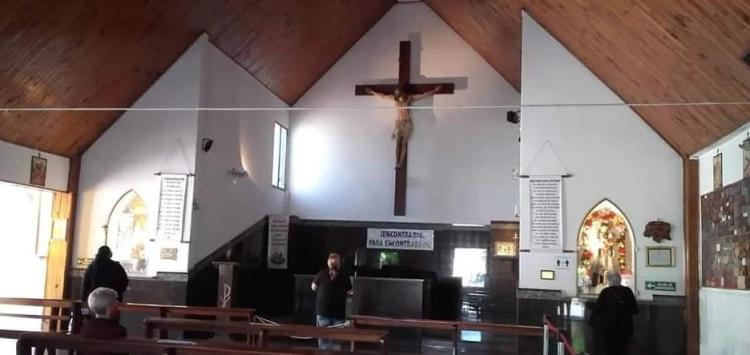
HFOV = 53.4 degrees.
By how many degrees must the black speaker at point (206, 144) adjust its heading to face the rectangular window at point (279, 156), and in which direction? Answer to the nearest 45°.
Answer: approximately 90° to its left

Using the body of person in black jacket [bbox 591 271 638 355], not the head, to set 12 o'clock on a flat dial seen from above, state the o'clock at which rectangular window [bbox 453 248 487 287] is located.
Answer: The rectangular window is roughly at 11 o'clock from the person in black jacket.

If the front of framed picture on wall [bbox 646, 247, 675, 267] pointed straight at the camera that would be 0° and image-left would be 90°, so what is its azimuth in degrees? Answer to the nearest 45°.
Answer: approximately 0°

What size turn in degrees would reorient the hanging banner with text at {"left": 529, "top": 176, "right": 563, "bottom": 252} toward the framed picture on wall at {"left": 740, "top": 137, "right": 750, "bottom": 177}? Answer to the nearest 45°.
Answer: approximately 45° to its left

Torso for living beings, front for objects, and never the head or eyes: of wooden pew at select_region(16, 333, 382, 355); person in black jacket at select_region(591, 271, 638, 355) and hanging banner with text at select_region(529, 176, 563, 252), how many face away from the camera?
2

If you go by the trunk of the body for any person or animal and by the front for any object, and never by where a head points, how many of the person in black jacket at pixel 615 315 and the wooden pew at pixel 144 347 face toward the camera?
0

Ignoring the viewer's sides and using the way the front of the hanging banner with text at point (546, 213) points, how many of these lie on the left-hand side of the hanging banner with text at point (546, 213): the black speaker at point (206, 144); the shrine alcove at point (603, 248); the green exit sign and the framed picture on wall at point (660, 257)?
3

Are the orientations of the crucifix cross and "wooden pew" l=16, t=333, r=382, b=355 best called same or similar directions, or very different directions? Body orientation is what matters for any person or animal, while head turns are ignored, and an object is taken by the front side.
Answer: very different directions

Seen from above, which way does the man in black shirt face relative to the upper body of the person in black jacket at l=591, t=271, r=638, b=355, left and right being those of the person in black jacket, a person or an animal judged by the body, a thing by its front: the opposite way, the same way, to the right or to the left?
the opposite way

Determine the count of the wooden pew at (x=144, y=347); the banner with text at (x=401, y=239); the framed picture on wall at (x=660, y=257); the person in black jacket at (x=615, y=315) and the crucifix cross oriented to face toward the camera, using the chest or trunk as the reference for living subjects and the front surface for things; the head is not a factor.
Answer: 3

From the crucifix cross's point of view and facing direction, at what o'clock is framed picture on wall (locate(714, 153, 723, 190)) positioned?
The framed picture on wall is roughly at 11 o'clock from the crucifix cross.

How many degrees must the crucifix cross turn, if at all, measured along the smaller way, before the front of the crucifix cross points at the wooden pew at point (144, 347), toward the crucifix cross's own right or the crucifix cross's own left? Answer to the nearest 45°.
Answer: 0° — it already faces it

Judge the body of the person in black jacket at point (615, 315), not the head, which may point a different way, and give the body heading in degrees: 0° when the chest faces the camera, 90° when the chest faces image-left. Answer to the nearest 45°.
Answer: approximately 180°

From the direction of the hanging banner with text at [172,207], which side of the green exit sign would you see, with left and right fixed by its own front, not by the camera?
right

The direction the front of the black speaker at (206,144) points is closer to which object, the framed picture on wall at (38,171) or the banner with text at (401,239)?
the banner with text

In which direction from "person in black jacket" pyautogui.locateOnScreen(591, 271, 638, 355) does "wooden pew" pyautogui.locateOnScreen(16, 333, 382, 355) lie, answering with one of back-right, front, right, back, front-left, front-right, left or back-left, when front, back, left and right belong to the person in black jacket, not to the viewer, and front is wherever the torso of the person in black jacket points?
back-left

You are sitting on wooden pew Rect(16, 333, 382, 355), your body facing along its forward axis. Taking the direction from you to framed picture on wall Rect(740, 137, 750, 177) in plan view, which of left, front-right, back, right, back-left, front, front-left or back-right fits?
right

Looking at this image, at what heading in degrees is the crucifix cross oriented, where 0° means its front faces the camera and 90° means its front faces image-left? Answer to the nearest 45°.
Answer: approximately 0°

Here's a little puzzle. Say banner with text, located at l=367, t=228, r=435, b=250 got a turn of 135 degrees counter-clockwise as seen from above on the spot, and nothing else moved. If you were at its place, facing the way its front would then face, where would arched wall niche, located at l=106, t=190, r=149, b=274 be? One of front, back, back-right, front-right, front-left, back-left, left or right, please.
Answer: back
